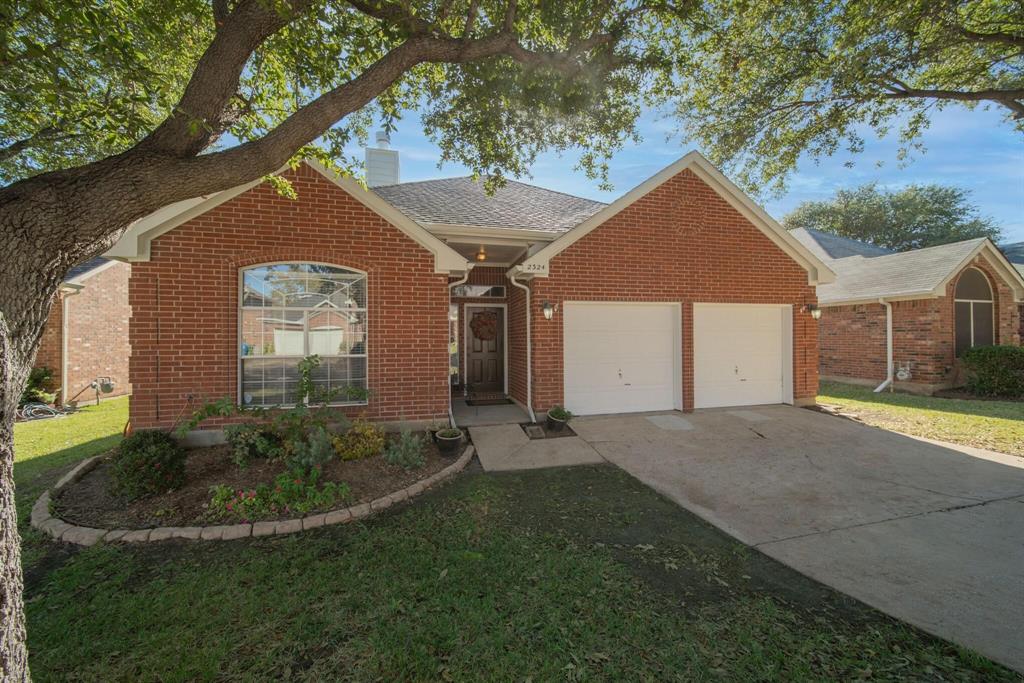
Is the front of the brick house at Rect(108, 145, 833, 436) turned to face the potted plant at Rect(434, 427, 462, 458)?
yes

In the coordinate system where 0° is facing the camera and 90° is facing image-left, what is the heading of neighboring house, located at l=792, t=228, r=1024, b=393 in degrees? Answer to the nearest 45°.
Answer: approximately 315°

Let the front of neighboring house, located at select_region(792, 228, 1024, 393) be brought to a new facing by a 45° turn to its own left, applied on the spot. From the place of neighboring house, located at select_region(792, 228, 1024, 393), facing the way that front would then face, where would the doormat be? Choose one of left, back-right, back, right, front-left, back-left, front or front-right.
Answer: back-right

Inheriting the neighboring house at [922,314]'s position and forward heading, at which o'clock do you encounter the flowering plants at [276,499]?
The flowering plants is roughly at 2 o'clock from the neighboring house.

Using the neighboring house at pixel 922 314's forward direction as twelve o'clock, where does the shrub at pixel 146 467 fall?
The shrub is roughly at 2 o'clock from the neighboring house.

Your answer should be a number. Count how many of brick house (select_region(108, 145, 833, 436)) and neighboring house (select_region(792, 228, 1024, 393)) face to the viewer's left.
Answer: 0

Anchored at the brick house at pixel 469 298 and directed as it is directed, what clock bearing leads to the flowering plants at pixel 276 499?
The flowering plants is roughly at 1 o'clock from the brick house.

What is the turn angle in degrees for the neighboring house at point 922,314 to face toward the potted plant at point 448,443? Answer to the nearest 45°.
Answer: approximately 45° to its right

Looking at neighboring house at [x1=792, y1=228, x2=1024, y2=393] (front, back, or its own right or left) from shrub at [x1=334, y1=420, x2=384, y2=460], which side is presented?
right
